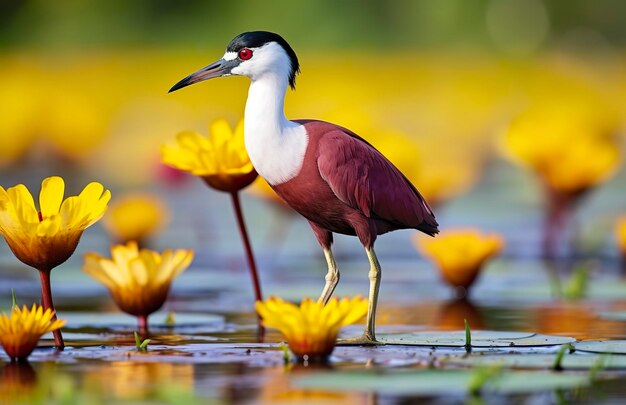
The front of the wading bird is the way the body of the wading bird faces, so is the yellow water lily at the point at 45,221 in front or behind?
in front

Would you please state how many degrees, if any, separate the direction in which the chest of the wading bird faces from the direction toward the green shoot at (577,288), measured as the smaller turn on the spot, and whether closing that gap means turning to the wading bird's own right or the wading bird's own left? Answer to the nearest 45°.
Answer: approximately 135° to the wading bird's own right

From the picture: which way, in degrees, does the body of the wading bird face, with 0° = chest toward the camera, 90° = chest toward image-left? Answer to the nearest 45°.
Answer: approximately 90°

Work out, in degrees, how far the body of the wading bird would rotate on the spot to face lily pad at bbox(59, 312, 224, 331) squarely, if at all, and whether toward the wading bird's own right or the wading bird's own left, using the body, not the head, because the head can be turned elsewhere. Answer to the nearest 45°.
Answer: approximately 45° to the wading bird's own right

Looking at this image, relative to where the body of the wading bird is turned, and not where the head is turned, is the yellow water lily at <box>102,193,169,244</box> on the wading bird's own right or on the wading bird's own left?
on the wading bird's own right

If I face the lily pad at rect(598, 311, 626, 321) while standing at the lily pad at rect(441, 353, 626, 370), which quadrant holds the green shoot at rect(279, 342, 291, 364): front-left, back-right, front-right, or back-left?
back-left

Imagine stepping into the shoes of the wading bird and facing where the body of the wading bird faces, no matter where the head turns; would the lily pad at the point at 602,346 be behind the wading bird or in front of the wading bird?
behind
